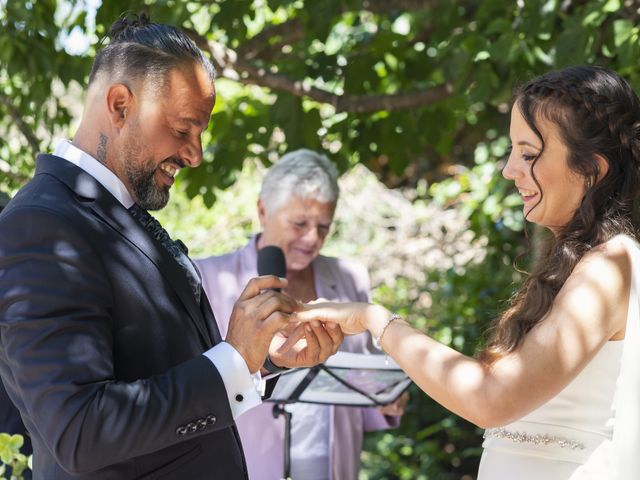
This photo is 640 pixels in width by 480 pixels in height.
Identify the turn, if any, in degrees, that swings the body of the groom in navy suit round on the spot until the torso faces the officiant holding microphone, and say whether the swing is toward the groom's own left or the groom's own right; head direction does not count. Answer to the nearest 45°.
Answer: approximately 90° to the groom's own left

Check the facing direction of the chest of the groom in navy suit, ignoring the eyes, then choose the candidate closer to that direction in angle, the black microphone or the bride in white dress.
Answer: the bride in white dress

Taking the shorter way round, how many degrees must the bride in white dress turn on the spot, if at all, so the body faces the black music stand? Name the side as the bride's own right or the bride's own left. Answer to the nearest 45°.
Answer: approximately 45° to the bride's own right

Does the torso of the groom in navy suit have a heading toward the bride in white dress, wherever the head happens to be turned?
yes

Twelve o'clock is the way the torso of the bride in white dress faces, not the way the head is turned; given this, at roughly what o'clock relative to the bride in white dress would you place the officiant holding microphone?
The officiant holding microphone is roughly at 2 o'clock from the bride in white dress.

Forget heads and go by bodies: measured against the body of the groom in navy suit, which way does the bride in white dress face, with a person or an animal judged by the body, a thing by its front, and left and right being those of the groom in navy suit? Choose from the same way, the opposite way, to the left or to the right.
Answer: the opposite way

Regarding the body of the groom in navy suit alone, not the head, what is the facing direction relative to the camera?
to the viewer's right

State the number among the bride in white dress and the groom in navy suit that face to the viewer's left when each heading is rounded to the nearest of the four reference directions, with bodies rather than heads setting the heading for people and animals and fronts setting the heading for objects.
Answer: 1

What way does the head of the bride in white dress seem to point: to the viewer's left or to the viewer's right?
to the viewer's left

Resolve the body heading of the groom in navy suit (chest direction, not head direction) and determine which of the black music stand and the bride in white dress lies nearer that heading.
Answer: the bride in white dress

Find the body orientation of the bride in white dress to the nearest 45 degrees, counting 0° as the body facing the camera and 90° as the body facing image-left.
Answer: approximately 90°
